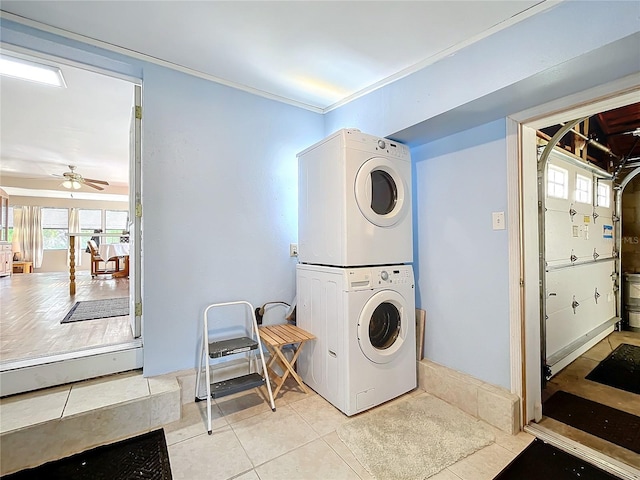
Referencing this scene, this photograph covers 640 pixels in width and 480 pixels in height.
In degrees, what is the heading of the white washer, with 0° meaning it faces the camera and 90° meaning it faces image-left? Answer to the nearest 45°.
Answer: approximately 315°

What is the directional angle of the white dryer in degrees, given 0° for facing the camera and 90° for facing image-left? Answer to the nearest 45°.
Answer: approximately 315°

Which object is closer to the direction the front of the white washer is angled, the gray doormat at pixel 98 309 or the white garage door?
the white garage door

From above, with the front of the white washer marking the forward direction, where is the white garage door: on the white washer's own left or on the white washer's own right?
on the white washer's own left

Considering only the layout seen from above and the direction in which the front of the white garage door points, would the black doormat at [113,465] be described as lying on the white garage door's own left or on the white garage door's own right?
on the white garage door's own left

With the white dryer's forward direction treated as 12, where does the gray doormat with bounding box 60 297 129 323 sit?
The gray doormat is roughly at 5 o'clock from the white dryer.

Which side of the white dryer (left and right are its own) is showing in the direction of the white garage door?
left
